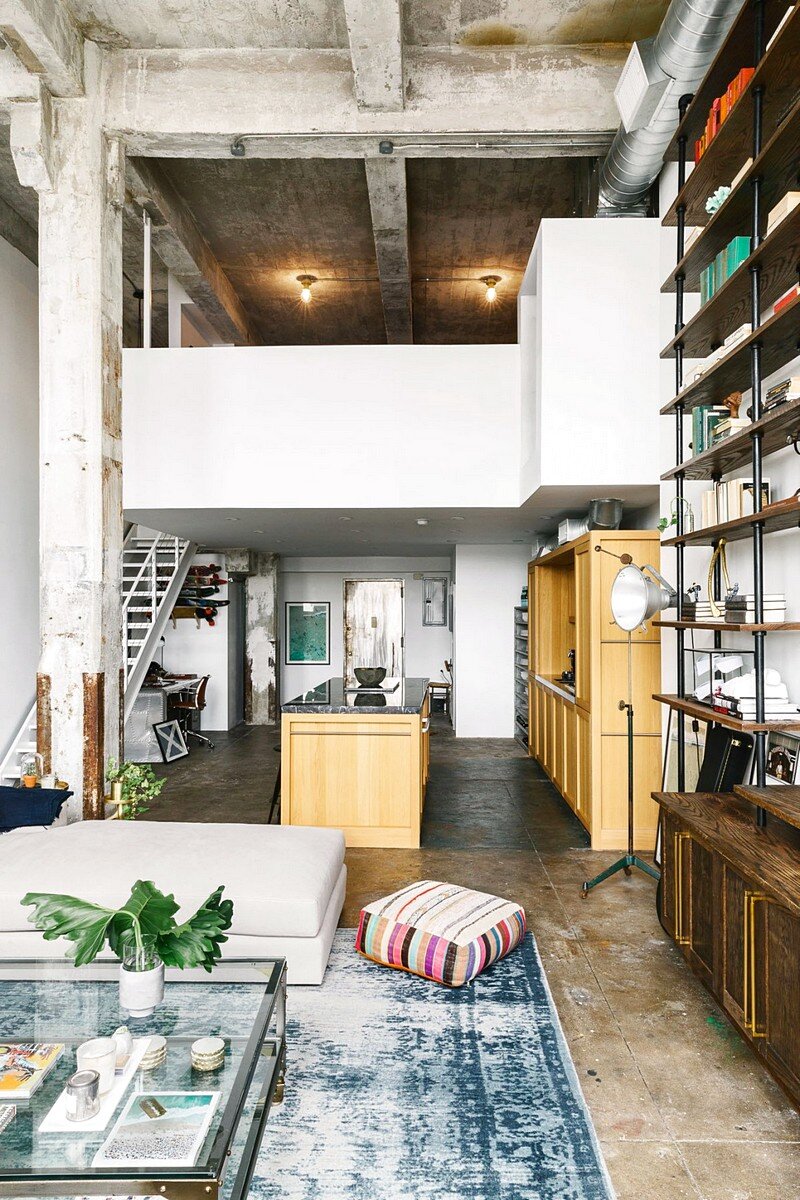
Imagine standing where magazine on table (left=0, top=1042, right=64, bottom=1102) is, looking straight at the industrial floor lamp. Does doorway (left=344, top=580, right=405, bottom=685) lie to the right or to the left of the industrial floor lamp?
left

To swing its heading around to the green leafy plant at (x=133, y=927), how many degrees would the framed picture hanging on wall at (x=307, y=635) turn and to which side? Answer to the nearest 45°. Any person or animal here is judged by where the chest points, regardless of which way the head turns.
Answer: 0° — it already faces it

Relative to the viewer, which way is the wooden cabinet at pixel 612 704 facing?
to the viewer's left

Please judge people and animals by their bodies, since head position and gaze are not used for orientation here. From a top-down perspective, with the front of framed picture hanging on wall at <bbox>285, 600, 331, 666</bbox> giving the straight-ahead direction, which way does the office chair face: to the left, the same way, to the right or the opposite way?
to the right

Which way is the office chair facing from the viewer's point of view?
to the viewer's left

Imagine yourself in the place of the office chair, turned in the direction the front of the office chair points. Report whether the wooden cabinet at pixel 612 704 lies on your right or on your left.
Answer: on your left

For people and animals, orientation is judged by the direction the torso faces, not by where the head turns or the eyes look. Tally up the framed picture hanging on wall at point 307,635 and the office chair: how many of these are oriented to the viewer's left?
1

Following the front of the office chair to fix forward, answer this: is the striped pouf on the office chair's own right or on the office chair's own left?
on the office chair's own left

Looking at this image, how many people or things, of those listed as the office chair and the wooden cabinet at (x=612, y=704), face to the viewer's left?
2

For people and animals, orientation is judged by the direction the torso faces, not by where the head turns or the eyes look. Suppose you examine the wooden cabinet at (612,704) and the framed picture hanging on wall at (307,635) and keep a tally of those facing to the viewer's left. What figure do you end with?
1
